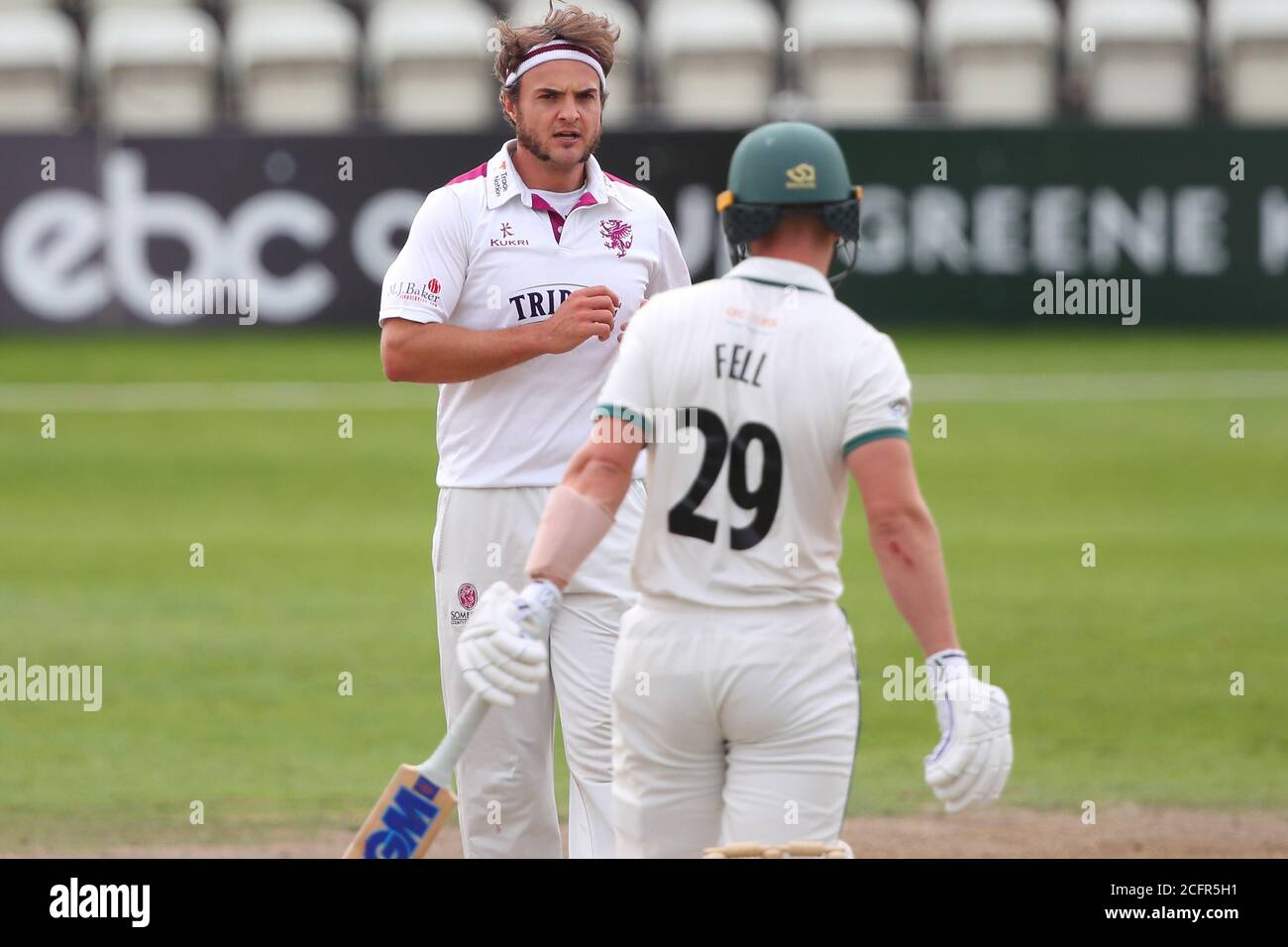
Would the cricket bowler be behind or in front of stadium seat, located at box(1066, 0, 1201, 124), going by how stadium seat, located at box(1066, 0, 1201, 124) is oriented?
in front

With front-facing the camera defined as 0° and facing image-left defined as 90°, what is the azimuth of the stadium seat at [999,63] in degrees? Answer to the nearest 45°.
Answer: approximately 0°

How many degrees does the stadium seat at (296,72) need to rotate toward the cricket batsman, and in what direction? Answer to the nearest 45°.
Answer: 0° — it already faces them

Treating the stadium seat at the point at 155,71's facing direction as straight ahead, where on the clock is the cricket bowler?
The cricket bowler is roughly at 12 o'clock from the stadium seat.

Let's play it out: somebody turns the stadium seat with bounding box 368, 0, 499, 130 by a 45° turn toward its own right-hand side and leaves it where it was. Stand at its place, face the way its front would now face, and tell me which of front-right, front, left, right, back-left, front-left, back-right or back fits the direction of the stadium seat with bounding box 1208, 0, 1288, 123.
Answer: back-left

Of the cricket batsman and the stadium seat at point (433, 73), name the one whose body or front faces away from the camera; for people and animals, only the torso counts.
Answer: the cricket batsman

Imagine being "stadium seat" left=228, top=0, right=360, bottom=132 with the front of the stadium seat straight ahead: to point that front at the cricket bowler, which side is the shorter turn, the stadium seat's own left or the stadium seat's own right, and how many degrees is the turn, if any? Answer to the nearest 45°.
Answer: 0° — it already faces them

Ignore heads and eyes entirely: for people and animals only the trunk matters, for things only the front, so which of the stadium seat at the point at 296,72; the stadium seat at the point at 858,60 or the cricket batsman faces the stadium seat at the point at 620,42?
the cricket batsman

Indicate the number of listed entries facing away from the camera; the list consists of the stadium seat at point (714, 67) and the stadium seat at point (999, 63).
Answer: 0

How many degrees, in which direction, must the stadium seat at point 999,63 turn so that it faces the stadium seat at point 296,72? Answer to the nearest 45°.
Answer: approximately 90° to its right

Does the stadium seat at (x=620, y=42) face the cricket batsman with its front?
yes

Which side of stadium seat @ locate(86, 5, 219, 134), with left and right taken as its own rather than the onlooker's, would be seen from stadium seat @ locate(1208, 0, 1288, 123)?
left

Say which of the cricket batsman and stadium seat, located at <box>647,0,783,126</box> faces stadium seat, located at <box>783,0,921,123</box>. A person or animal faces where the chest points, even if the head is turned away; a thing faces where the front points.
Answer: the cricket batsman

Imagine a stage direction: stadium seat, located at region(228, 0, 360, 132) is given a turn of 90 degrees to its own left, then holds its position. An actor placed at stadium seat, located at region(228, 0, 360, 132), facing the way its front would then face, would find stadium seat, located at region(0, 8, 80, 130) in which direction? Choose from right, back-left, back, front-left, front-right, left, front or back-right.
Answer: back
